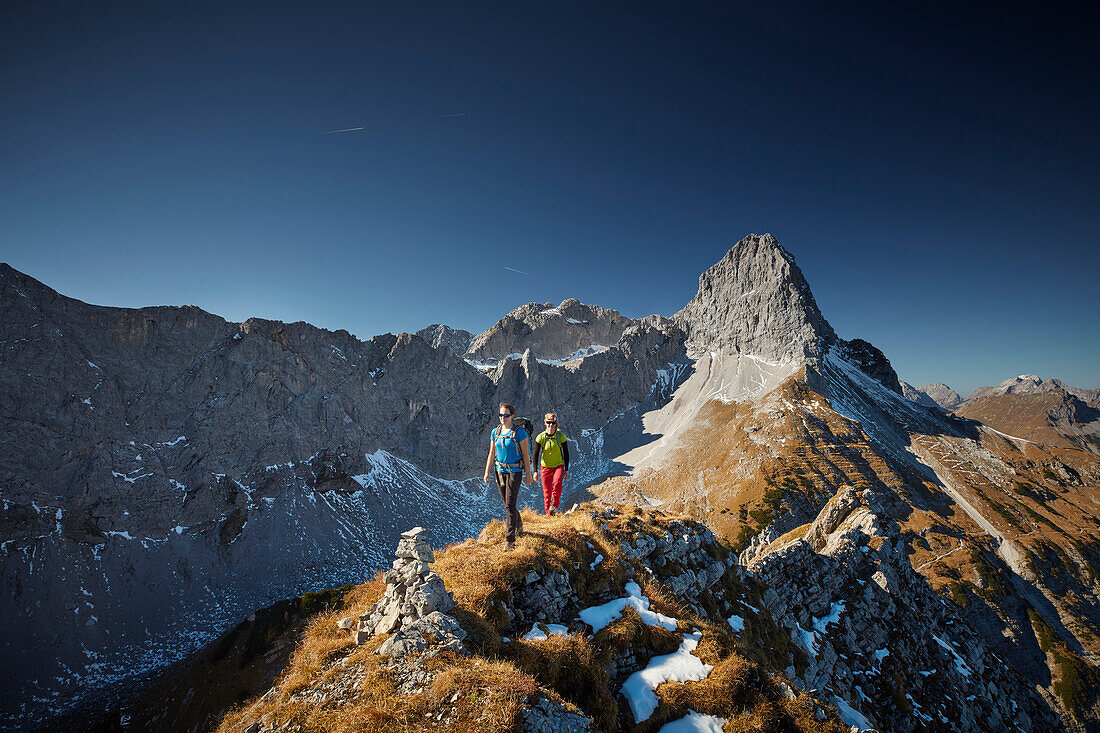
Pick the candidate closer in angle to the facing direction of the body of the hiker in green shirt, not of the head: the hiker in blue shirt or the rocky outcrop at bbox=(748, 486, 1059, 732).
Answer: the hiker in blue shirt

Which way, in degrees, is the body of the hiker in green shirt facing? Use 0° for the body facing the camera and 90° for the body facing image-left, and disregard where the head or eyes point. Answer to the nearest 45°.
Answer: approximately 0°

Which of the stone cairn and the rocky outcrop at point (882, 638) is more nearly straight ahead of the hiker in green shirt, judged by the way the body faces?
the stone cairn

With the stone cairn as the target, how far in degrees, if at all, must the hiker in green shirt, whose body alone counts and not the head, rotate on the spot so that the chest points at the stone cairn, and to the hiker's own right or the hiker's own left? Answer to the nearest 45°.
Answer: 0° — they already face it

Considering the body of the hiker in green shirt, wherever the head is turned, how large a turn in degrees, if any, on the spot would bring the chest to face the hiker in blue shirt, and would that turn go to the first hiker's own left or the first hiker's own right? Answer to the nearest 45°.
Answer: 0° — they already face them

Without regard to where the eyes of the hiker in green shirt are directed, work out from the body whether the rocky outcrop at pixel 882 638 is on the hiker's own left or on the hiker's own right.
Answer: on the hiker's own left
